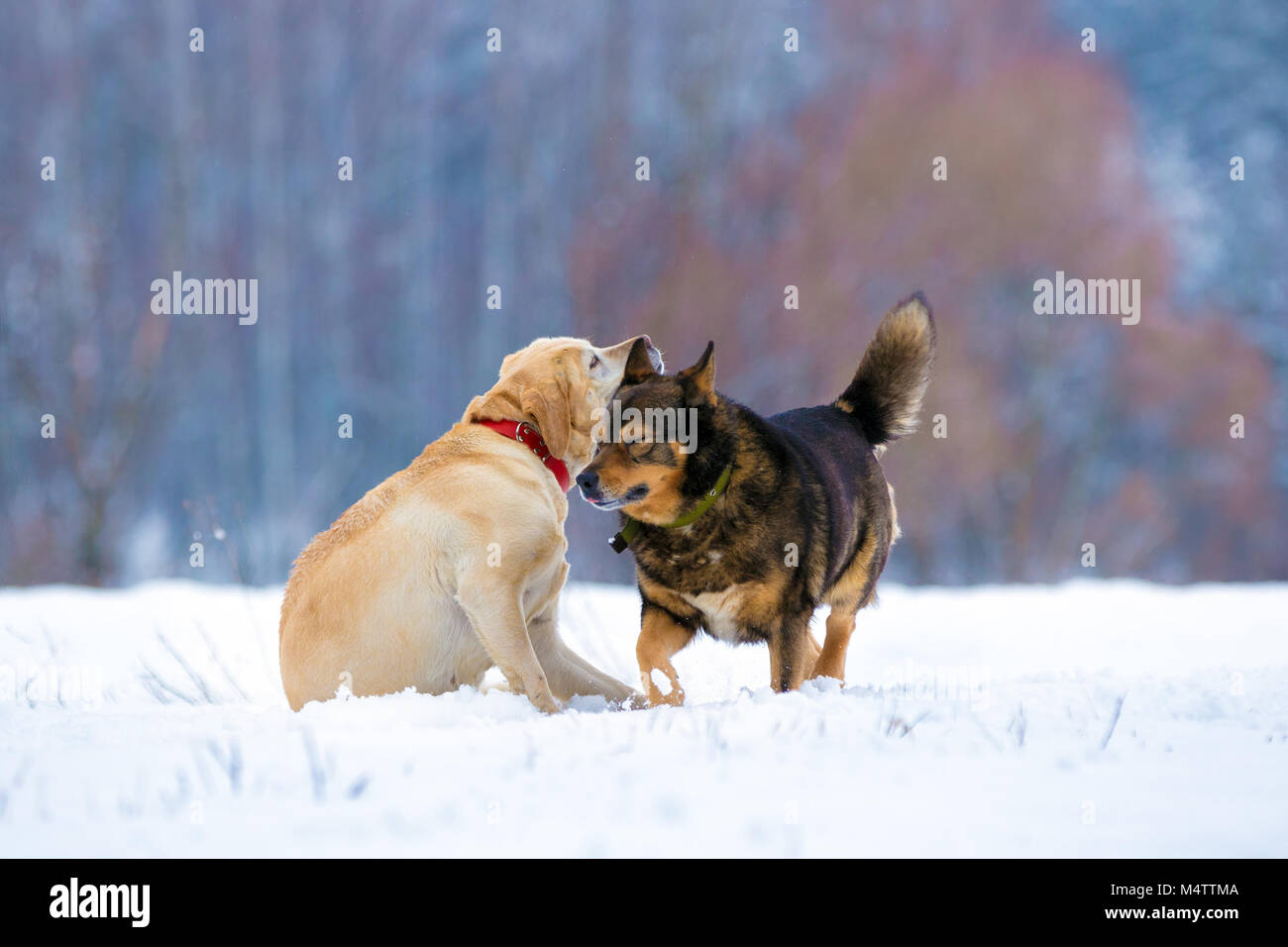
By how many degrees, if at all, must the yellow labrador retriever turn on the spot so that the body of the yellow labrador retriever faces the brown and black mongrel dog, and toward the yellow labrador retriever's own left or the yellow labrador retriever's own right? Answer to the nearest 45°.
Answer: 0° — it already faces it

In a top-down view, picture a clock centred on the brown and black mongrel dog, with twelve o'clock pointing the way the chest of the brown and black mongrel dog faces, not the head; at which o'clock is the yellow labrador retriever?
The yellow labrador retriever is roughly at 1 o'clock from the brown and black mongrel dog.

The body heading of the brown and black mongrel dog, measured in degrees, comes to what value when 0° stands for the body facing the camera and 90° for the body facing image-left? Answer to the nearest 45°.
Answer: approximately 45°

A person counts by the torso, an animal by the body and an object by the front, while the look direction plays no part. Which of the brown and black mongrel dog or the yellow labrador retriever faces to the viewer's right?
the yellow labrador retriever

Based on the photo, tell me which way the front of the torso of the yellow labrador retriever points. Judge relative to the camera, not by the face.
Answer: to the viewer's right

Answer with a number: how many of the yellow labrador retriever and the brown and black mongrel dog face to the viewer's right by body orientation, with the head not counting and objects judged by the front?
1
